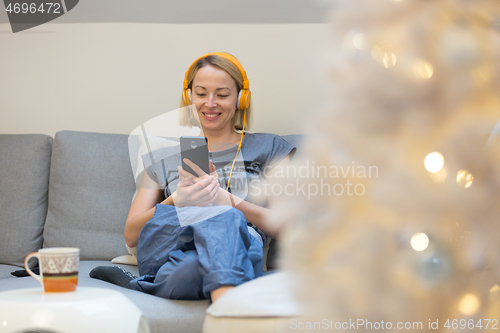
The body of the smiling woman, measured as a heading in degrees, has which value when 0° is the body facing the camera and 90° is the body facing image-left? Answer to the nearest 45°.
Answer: approximately 0°

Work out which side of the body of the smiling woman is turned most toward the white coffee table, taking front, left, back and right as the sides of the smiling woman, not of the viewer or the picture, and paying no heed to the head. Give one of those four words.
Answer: front

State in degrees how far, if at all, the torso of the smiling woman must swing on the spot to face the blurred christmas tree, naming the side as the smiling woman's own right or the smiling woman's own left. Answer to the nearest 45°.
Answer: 0° — they already face it

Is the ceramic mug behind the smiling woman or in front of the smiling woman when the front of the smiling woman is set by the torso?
in front
